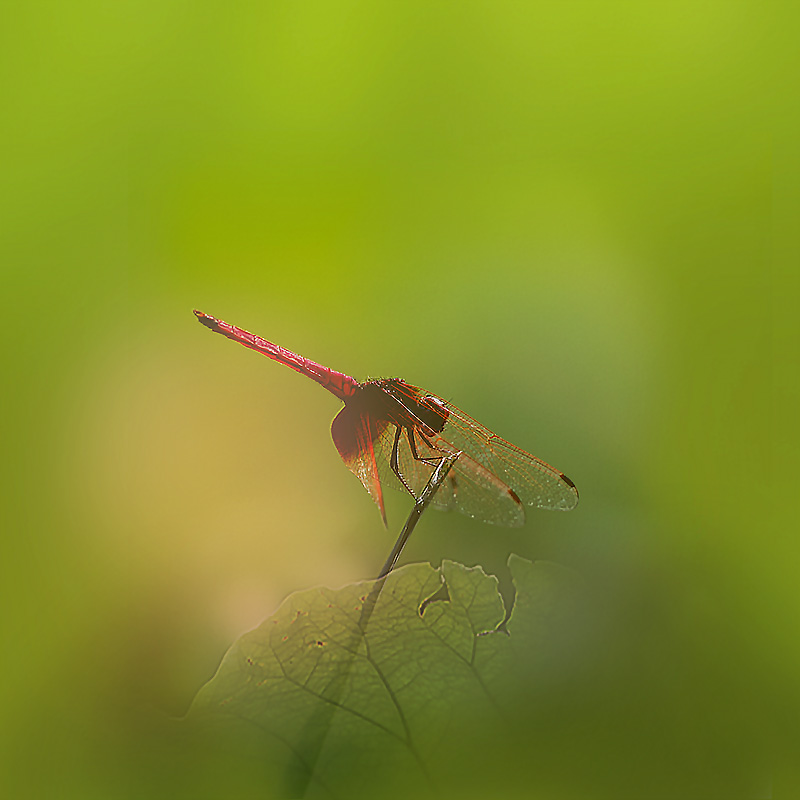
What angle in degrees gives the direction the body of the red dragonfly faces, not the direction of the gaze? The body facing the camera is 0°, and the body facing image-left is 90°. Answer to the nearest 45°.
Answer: approximately 270°
